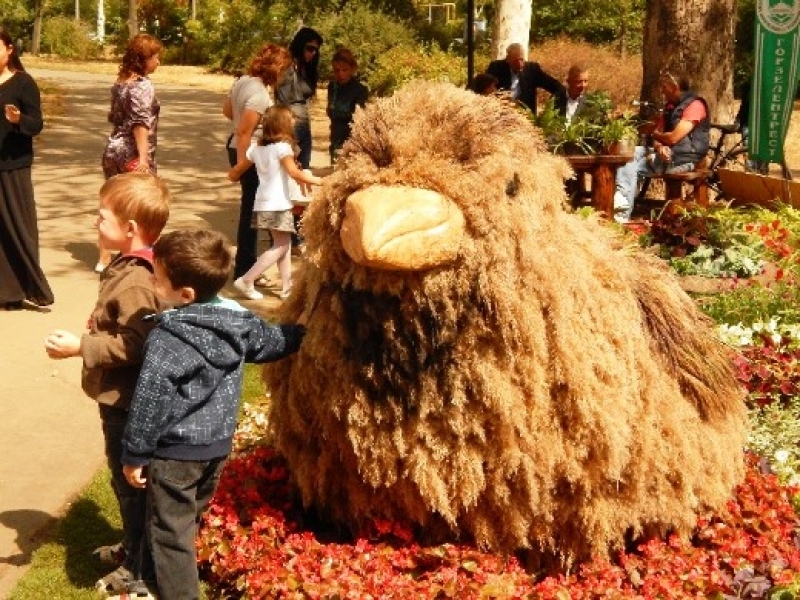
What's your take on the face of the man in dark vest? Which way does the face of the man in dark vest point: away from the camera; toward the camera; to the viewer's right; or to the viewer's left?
to the viewer's left

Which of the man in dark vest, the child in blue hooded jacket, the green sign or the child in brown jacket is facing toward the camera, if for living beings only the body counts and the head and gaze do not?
the green sign

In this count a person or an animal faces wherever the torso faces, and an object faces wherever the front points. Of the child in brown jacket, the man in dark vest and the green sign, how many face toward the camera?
1

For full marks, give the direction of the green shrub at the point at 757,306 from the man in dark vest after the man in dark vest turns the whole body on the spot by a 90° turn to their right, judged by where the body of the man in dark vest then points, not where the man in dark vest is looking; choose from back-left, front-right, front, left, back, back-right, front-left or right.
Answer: back

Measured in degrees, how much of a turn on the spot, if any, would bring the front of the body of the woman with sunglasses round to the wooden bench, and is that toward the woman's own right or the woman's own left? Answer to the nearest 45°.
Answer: approximately 45° to the woman's own left

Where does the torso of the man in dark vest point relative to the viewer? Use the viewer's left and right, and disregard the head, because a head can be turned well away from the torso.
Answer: facing to the left of the viewer

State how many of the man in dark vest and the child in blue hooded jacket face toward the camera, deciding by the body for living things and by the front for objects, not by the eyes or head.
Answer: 0

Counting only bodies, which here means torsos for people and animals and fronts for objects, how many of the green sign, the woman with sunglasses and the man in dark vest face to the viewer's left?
1

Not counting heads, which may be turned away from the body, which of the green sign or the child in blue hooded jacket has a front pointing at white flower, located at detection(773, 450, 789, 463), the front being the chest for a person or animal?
the green sign

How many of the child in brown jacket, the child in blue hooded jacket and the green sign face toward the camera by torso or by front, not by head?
1

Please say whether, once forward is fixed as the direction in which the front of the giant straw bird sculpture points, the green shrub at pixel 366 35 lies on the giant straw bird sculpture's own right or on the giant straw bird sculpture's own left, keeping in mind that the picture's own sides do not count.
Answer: on the giant straw bird sculpture's own right

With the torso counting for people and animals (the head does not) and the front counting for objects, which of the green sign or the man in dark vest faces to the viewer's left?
the man in dark vest

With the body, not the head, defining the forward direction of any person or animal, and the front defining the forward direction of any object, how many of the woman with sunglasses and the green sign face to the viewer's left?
0
